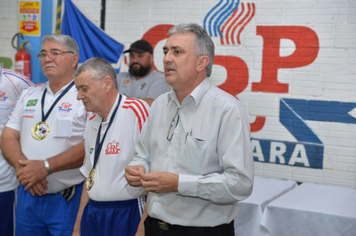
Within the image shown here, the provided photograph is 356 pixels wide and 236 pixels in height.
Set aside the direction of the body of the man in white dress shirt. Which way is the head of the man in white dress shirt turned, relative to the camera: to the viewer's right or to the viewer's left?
to the viewer's left

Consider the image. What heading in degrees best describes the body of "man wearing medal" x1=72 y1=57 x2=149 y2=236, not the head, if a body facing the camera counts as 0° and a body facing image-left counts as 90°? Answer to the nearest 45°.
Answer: approximately 45°

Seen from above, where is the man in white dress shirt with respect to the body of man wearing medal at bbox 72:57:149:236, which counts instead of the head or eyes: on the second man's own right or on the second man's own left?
on the second man's own left

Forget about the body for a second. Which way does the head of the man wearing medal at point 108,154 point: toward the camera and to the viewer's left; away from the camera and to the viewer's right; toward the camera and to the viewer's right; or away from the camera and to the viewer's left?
toward the camera and to the viewer's left

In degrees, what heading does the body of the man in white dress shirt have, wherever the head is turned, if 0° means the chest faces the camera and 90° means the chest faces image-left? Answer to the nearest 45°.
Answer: approximately 45°

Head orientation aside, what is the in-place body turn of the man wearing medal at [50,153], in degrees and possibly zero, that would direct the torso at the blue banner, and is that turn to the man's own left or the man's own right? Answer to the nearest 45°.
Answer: approximately 135° to the man's own right

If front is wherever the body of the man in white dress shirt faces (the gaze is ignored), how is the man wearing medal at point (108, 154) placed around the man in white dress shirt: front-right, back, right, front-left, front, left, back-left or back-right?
right

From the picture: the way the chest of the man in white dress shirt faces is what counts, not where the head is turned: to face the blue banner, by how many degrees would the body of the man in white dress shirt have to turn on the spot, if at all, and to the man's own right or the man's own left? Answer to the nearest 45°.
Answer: approximately 135° to the man's own right

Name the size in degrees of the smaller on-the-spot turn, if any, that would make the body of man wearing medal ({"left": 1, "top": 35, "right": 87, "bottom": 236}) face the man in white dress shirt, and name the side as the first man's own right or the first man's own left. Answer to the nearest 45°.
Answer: approximately 90° to the first man's own left
